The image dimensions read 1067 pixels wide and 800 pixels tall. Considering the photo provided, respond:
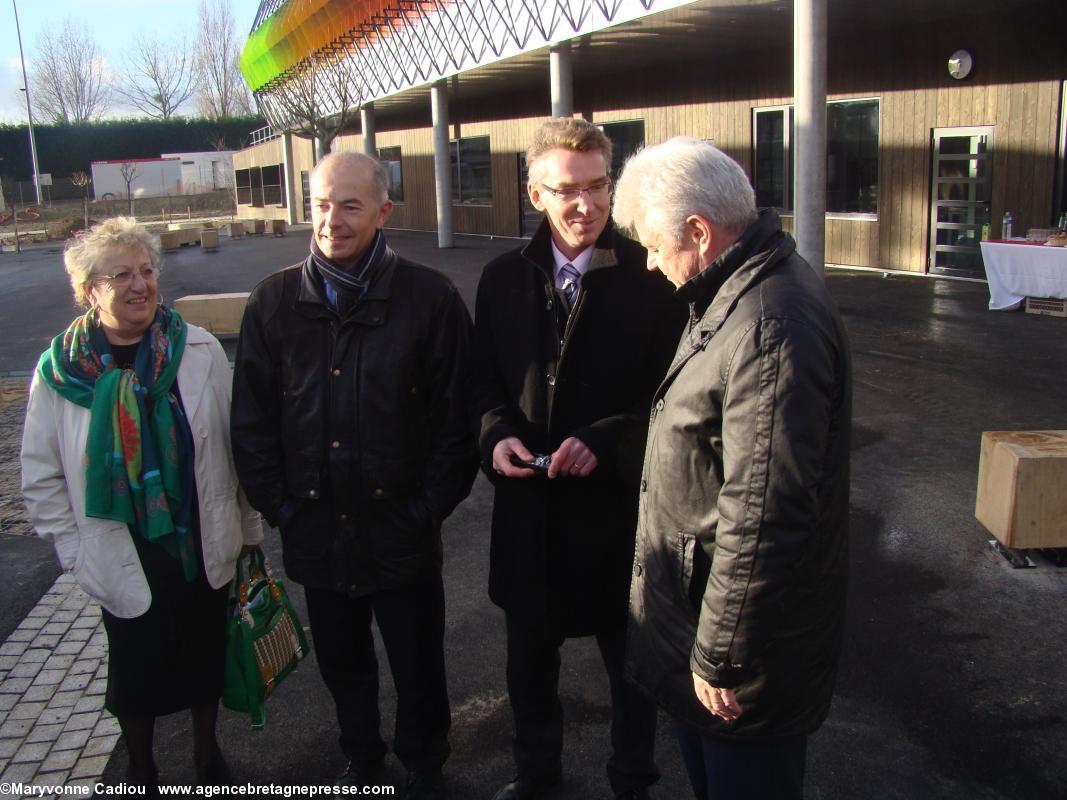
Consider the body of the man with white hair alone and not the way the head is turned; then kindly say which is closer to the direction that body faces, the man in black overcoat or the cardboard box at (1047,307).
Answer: the man in black overcoat

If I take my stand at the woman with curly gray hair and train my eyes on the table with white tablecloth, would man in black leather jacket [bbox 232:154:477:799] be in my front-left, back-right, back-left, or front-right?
front-right

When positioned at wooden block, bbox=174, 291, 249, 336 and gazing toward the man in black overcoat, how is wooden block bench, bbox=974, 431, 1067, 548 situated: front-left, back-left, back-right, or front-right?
front-left

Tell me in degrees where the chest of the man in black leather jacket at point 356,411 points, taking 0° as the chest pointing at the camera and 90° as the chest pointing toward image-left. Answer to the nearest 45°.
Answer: approximately 0°

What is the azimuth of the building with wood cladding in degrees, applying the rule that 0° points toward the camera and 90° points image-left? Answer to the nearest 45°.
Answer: approximately 45°

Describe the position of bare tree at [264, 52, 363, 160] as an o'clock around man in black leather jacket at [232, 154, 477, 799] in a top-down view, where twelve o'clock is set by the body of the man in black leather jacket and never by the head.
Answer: The bare tree is roughly at 6 o'clock from the man in black leather jacket.

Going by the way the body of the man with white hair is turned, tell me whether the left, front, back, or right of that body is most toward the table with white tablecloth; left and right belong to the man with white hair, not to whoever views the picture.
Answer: right

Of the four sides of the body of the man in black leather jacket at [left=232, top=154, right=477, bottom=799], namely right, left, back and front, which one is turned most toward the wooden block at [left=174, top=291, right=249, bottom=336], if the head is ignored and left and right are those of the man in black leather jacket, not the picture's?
back

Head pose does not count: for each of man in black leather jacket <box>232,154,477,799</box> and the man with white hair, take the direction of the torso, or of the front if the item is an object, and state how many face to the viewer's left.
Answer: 1

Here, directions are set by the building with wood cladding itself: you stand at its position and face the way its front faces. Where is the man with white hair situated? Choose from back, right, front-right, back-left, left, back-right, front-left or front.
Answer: front-left

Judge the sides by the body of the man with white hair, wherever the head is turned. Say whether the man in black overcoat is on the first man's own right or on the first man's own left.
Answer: on the first man's own right

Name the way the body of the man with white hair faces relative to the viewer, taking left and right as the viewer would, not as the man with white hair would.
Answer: facing to the left of the viewer

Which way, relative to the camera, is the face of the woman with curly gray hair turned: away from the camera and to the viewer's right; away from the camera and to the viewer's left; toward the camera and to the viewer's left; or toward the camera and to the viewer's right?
toward the camera and to the viewer's right

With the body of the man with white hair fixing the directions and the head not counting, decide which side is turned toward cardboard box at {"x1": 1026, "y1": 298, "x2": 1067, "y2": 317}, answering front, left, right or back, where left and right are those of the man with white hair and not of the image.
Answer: right

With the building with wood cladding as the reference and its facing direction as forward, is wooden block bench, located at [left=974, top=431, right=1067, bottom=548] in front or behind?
in front

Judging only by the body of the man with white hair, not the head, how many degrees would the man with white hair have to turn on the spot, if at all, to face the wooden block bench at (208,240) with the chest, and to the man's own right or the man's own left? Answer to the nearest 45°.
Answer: approximately 45° to the man's own right
